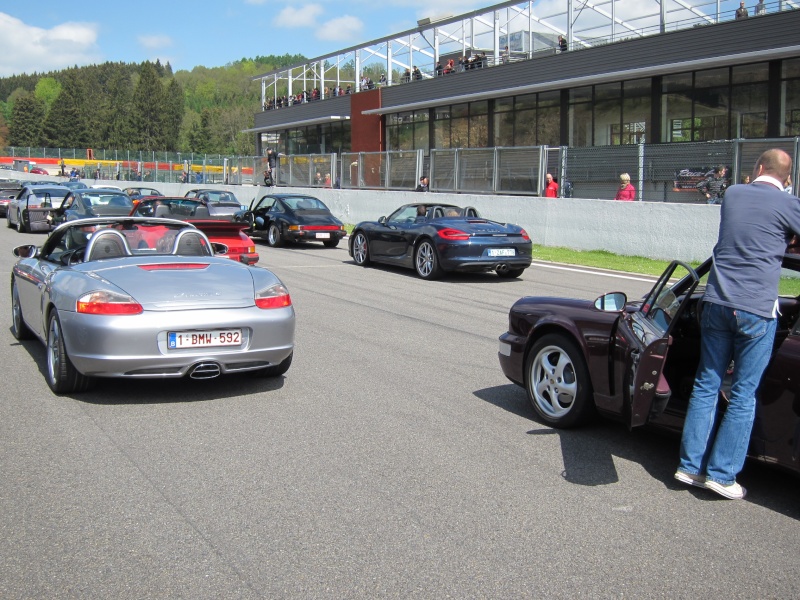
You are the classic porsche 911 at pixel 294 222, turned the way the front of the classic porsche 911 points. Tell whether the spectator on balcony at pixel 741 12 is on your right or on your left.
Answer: on your right

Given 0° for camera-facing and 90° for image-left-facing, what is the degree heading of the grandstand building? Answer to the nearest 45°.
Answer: approximately 45°

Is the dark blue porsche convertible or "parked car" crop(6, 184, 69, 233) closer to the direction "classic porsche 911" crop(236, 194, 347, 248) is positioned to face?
the parked car

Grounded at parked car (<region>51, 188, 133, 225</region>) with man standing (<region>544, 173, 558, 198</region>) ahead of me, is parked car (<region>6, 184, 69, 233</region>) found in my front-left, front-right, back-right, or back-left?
back-left

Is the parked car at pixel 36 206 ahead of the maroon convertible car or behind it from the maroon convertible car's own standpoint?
ahead

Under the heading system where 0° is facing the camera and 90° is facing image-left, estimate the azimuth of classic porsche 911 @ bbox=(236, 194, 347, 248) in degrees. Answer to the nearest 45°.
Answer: approximately 135°

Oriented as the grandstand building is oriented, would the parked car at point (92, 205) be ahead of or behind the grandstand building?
ahead

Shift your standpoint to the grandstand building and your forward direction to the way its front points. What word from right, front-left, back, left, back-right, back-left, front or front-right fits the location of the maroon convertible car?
front-left

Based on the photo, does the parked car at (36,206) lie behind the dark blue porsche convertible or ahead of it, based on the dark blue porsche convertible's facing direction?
ahead
